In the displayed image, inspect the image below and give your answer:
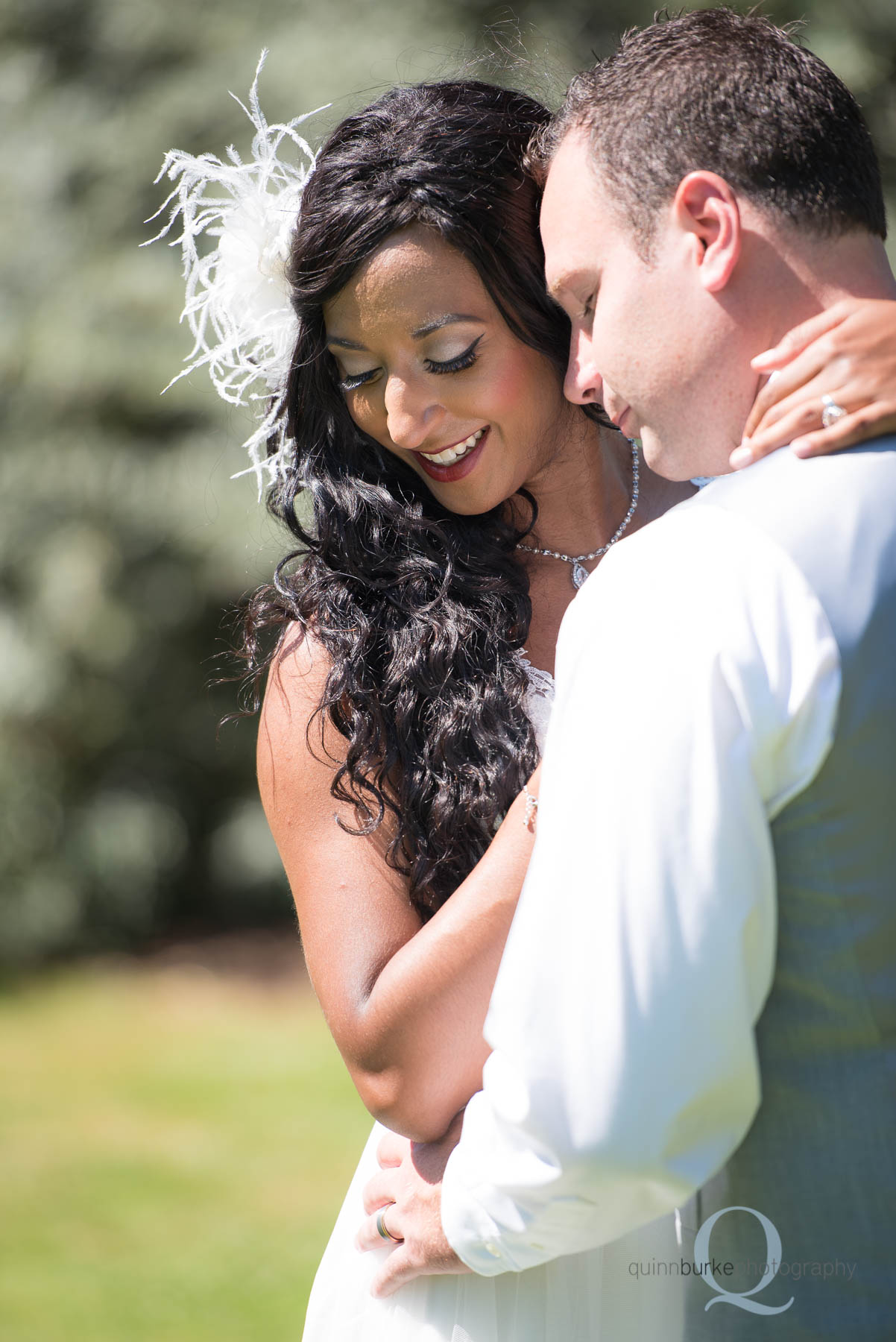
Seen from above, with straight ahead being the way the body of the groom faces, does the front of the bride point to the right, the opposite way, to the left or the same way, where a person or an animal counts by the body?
the opposite way

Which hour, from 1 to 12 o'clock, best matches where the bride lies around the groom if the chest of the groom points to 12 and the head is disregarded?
The bride is roughly at 1 o'clock from the groom.

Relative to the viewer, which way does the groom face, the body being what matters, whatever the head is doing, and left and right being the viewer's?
facing away from the viewer and to the left of the viewer
